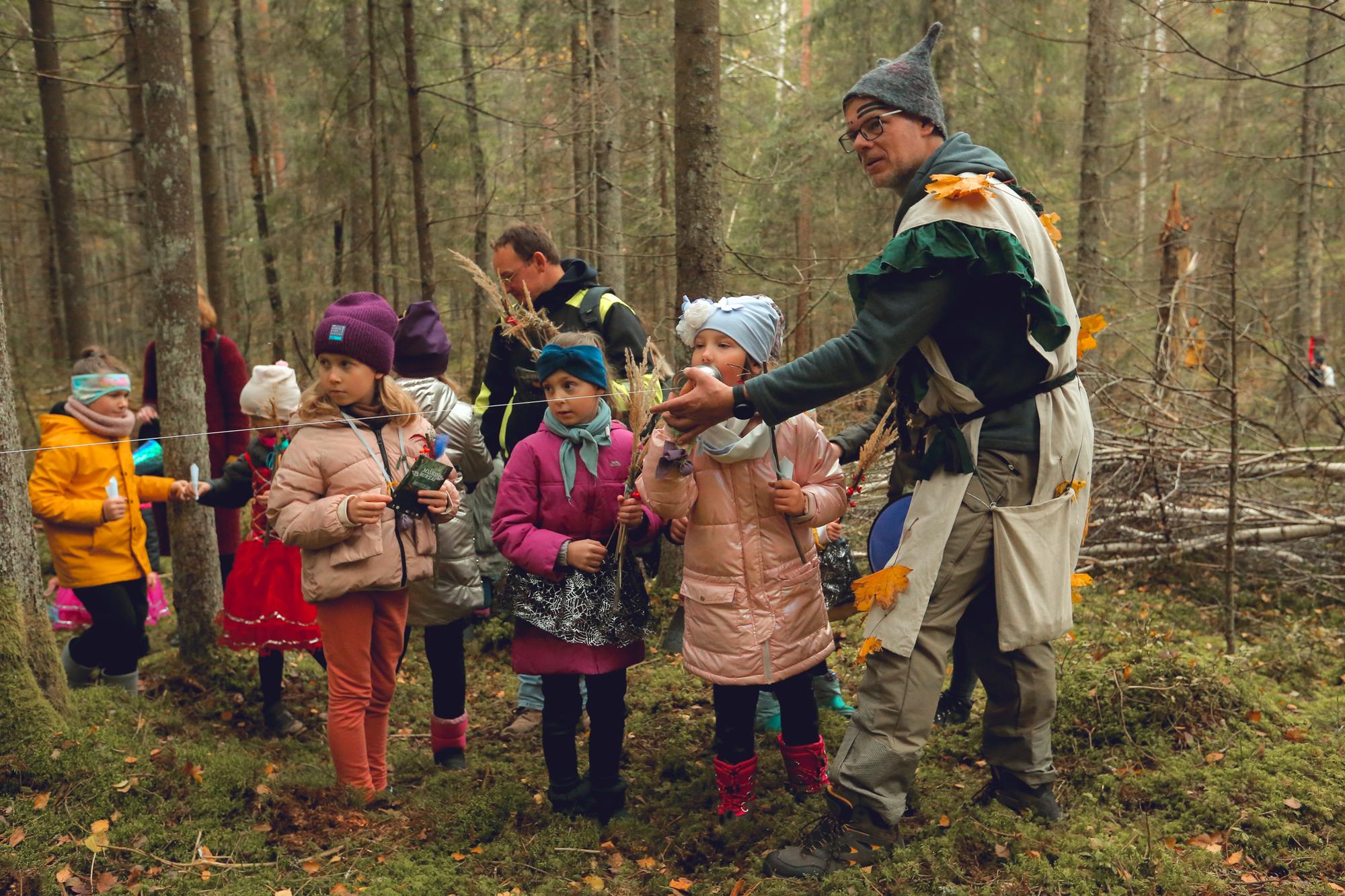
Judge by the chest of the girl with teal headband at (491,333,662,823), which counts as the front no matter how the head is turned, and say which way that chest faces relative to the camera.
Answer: toward the camera

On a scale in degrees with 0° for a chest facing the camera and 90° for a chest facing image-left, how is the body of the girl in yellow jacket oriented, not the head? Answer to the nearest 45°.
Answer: approximately 315°

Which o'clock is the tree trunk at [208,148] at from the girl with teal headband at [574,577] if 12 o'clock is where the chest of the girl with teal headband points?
The tree trunk is roughly at 5 o'clock from the girl with teal headband.

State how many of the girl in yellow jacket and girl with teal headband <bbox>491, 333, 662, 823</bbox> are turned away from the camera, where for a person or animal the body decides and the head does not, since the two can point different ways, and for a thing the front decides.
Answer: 0

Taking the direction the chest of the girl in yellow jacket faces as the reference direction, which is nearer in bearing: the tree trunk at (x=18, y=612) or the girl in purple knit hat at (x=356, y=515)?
the girl in purple knit hat

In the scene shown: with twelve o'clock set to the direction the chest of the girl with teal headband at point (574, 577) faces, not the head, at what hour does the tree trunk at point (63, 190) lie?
The tree trunk is roughly at 5 o'clock from the girl with teal headband.

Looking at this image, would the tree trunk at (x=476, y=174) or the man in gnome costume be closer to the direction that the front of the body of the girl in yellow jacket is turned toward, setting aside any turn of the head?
the man in gnome costume

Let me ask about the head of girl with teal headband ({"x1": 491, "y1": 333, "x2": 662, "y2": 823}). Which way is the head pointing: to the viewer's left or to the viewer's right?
to the viewer's left

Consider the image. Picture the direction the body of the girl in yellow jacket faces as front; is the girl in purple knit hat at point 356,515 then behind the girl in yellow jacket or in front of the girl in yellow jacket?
in front

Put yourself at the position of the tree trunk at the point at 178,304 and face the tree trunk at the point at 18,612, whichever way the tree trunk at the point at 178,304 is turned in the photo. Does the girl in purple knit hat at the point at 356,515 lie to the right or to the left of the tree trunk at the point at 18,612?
left

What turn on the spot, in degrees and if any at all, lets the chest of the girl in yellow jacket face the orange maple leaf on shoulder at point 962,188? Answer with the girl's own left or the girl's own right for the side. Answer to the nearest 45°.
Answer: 0° — they already face it

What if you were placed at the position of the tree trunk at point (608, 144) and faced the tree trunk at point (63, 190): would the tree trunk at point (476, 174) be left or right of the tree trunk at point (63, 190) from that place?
right

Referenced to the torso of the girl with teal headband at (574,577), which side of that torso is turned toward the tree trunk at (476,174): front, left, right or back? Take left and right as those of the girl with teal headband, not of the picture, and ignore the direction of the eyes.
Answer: back
